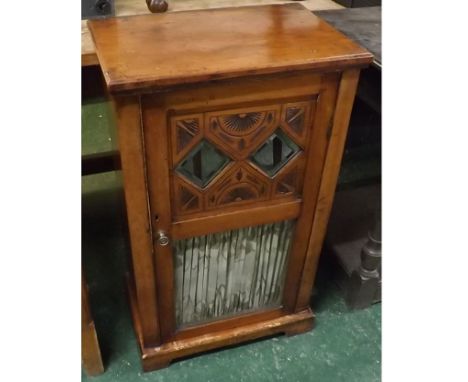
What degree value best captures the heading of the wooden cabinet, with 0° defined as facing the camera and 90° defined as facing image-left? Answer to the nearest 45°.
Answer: approximately 0°

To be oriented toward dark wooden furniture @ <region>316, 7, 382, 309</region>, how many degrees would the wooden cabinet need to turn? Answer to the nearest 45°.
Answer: approximately 135° to its left
